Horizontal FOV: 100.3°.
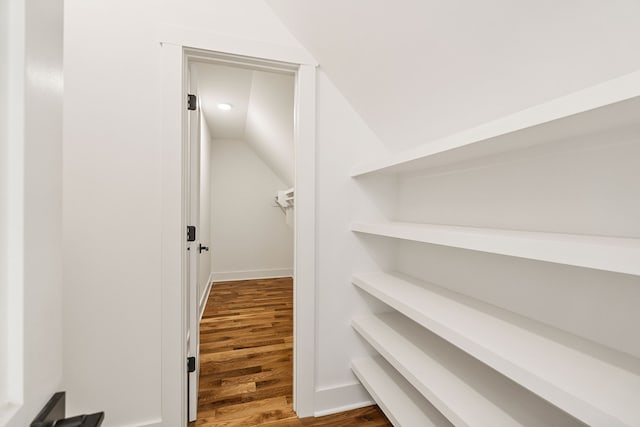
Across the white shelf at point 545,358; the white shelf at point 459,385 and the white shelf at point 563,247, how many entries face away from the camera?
0

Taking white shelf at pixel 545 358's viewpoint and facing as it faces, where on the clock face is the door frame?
The door frame is roughly at 1 o'clock from the white shelf.

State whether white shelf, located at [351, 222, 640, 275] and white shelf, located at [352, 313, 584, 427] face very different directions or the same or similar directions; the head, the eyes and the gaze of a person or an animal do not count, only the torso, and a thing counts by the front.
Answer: same or similar directions

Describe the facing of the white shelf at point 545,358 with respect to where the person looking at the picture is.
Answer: facing the viewer and to the left of the viewer

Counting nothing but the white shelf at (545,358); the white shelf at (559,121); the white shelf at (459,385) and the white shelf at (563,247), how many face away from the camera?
0

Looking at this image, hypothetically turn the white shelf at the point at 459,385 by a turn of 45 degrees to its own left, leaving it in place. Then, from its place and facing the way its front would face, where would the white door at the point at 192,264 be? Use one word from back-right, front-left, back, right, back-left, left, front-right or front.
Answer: right

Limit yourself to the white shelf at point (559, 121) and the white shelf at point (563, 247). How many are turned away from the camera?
0

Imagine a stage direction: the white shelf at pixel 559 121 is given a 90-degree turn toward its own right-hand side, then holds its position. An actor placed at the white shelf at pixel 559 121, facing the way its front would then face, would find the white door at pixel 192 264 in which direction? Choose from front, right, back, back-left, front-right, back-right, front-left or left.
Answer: front-left

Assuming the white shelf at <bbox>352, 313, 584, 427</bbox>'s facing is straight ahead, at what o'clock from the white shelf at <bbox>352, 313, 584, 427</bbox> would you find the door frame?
The door frame is roughly at 1 o'clock from the white shelf.

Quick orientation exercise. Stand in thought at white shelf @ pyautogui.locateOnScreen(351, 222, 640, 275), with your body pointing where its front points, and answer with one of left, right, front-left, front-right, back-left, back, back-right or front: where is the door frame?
front-right

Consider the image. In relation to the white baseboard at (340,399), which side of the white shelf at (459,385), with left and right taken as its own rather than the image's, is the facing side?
right
